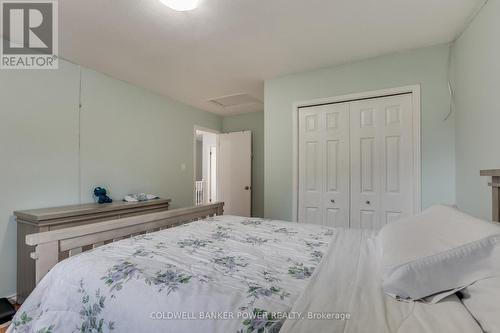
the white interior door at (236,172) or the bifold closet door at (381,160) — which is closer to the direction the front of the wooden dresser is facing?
the bifold closet door

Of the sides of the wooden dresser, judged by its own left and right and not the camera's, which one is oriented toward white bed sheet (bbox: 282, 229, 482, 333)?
front

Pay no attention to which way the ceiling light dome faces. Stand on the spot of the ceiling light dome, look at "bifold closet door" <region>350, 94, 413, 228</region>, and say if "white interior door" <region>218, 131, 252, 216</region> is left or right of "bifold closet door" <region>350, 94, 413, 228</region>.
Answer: left

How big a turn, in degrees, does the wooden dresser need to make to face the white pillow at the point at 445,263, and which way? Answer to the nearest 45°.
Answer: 0° — it already faces it

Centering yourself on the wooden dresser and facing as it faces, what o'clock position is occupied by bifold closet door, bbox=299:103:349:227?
The bifold closet door is roughly at 11 o'clock from the wooden dresser.

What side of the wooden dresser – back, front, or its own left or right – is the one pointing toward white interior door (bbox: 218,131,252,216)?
left

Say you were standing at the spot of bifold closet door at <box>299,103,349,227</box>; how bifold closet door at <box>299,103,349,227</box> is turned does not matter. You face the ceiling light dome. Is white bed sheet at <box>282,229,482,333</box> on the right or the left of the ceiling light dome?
left

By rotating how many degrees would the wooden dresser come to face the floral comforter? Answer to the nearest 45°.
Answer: approximately 45° to its right

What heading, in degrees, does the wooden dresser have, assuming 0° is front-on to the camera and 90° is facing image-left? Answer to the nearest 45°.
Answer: approximately 315°
